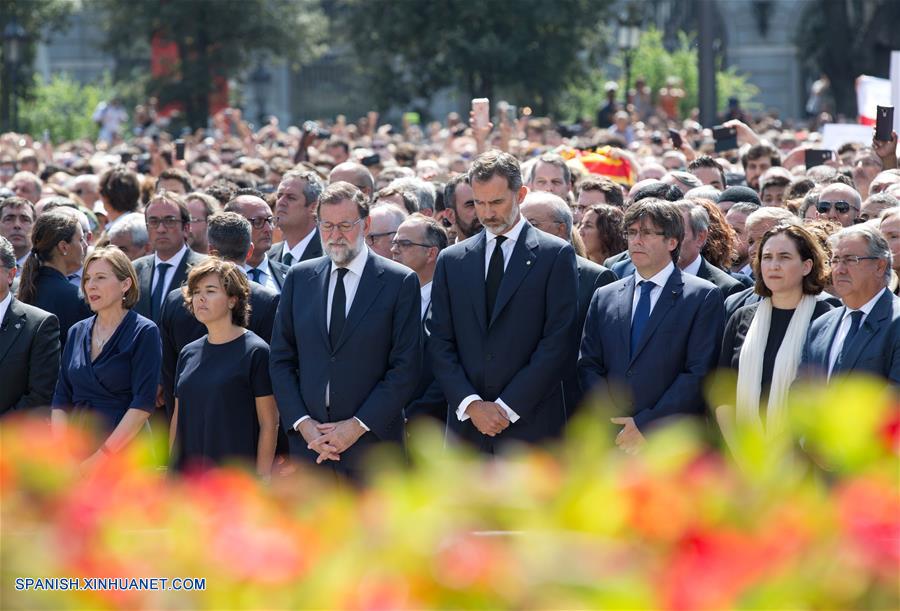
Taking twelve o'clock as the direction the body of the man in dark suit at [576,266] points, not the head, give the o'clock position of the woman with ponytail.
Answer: The woman with ponytail is roughly at 2 o'clock from the man in dark suit.

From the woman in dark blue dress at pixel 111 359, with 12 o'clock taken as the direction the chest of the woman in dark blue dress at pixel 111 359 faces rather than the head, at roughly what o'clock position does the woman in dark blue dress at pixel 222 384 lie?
the woman in dark blue dress at pixel 222 384 is roughly at 9 o'clock from the woman in dark blue dress at pixel 111 359.

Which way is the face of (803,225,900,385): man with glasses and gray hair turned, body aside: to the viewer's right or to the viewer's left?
to the viewer's left

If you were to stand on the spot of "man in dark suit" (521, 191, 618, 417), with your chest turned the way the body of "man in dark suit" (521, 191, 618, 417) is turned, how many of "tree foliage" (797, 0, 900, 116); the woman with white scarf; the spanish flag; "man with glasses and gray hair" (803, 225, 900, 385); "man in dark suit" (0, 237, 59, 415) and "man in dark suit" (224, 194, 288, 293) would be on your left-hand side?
2

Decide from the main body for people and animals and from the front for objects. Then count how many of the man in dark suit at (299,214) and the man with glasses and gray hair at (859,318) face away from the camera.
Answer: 0
